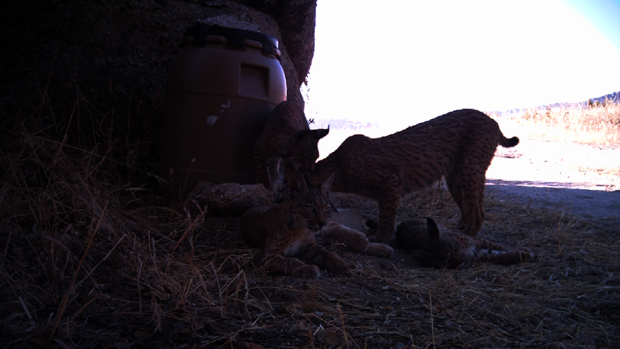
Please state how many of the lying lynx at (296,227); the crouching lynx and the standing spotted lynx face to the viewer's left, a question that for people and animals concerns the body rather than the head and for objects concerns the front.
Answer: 1

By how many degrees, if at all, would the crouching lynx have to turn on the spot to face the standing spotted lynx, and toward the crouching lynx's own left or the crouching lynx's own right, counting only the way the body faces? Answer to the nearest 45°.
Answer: approximately 45° to the crouching lynx's own left

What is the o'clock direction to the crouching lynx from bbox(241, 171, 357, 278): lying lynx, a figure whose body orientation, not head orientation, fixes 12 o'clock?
The crouching lynx is roughly at 7 o'clock from the lying lynx.

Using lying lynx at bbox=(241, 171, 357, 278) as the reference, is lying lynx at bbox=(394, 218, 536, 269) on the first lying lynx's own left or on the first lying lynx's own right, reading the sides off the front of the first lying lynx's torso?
on the first lying lynx's own left

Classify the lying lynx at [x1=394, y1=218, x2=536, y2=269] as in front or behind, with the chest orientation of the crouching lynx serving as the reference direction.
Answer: in front

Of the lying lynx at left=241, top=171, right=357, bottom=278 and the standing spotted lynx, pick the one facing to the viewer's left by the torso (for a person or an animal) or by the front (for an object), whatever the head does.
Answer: the standing spotted lynx

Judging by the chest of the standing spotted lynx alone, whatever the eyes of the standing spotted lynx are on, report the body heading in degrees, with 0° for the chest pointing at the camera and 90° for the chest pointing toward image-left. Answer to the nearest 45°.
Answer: approximately 90°

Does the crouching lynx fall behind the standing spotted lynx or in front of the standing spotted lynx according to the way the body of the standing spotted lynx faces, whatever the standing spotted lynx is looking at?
in front

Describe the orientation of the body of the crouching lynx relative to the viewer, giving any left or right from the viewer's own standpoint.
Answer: facing the viewer and to the right of the viewer

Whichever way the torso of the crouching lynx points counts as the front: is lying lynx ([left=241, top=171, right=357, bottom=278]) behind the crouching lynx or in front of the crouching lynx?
in front

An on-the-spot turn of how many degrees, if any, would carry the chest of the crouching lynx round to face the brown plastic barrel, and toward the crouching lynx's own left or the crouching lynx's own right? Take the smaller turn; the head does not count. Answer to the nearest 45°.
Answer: approximately 135° to the crouching lynx's own right

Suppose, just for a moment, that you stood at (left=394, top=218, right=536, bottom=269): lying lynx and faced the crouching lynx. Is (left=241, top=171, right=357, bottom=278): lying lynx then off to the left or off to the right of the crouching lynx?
left

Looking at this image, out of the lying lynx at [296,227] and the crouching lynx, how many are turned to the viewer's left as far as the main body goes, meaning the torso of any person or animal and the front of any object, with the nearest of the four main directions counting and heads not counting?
0

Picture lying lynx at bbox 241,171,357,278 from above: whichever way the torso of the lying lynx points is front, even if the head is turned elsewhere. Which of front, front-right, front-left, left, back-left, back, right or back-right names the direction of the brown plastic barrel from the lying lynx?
back
